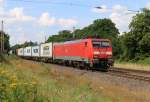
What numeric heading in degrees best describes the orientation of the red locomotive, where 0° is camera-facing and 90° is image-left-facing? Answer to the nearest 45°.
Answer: approximately 315°
